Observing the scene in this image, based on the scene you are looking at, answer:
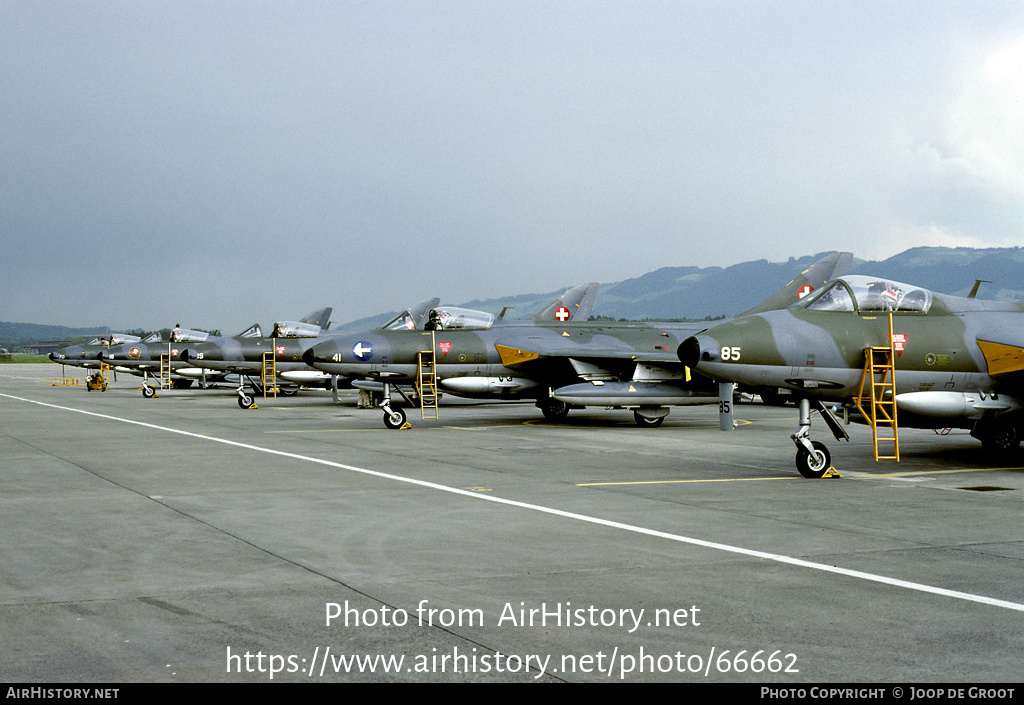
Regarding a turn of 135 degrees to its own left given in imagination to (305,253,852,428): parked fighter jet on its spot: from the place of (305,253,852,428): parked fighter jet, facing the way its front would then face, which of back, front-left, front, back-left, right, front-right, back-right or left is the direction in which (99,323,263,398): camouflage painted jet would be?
back-left

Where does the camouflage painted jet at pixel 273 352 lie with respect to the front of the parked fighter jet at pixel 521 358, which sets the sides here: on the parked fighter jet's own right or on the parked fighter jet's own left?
on the parked fighter jet's own right

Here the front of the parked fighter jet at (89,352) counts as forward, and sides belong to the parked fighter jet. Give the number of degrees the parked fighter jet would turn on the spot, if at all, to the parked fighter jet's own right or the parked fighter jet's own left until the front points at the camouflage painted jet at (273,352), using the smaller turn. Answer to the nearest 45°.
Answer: approximately 45° to the parked fighter jet's own left

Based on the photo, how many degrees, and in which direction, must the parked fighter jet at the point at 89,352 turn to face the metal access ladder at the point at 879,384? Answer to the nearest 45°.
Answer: approximately 45° to its left

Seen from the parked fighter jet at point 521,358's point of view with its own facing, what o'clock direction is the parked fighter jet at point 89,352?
the parked fighter jet at point 89,352 is roughly at 3 o'clock from the parked fighter jet at point 521,358.

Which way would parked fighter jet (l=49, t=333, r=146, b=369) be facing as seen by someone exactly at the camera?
facing the viewer and to the left of the viewer

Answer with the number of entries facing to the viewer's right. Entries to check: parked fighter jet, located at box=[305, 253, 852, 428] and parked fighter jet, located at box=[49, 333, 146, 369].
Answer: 0

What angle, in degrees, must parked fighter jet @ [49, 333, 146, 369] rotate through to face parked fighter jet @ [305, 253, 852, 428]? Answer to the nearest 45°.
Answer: approximately 45° to its left
